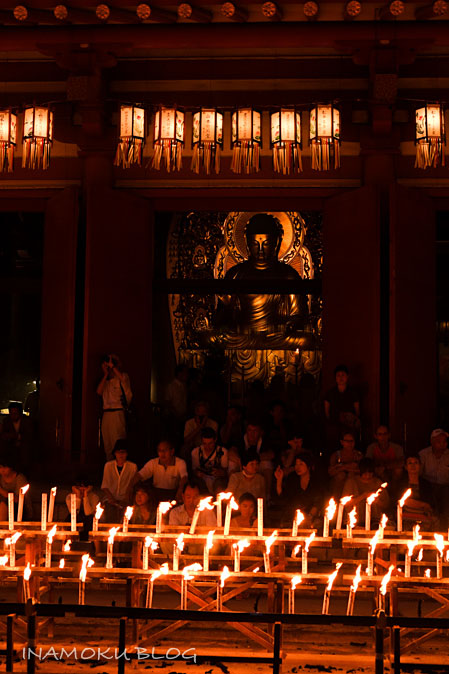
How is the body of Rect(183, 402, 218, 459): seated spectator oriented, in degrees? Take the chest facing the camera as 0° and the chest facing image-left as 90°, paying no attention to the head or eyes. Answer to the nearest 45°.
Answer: approximately 0°

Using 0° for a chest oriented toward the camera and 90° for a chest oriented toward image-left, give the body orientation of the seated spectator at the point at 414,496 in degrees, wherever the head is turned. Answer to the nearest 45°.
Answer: approximately 0°

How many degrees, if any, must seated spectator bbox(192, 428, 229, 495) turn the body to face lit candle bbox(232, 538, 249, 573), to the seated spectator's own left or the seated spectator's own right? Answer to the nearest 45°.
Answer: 0° — they already face it

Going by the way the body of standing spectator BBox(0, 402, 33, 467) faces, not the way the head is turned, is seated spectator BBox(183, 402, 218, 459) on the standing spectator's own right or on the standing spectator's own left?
on the standing spectator's own left
